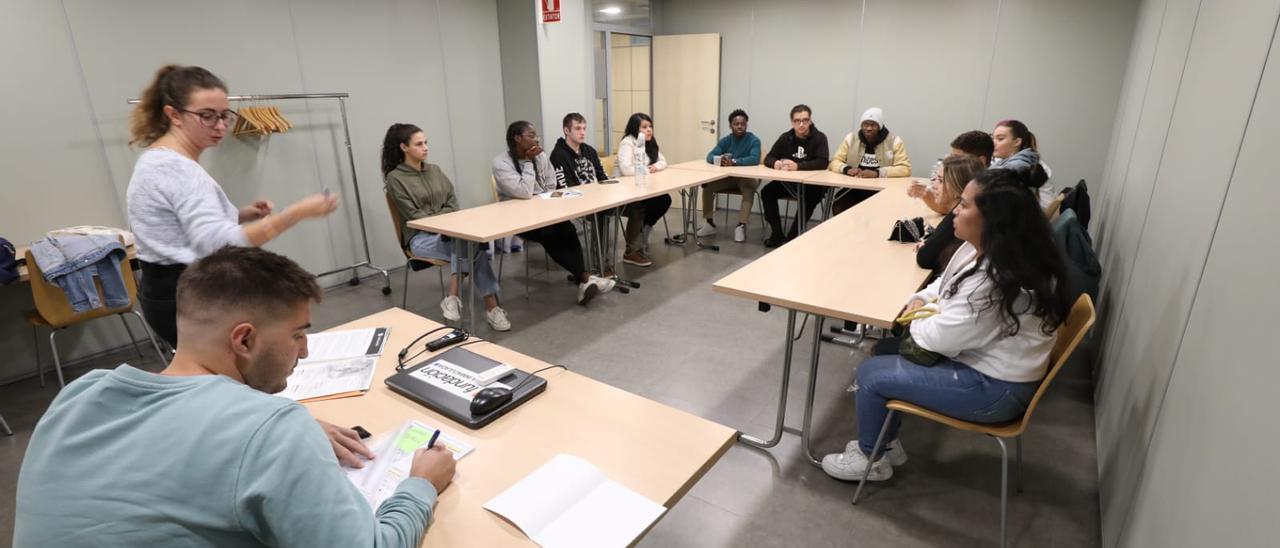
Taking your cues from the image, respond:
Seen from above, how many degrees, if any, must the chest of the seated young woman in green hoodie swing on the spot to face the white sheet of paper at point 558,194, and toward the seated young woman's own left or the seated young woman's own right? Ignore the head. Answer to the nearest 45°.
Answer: approximately 45° to the seated young woman's own left

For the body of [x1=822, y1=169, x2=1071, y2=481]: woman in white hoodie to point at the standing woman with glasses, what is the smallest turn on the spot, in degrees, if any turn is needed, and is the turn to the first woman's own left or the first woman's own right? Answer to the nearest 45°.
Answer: approximately 45° to the first woman's own left

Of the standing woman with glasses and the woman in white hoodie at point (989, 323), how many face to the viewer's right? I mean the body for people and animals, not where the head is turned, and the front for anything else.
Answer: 1

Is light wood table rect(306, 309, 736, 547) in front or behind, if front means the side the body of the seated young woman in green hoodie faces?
in front

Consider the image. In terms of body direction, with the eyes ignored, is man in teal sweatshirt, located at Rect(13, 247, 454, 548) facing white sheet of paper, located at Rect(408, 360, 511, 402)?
yes

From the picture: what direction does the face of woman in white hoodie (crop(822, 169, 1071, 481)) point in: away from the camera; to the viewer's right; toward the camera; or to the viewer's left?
to the viewer's left

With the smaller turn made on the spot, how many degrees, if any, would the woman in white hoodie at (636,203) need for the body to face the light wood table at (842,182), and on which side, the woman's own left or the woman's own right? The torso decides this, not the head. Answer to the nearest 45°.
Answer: approximately 45° to the woman's own left

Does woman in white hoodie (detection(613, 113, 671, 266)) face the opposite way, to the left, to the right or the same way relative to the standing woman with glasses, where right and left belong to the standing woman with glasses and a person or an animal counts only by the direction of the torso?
to the right

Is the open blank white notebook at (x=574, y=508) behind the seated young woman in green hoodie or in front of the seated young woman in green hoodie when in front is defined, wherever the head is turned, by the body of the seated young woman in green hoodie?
in front

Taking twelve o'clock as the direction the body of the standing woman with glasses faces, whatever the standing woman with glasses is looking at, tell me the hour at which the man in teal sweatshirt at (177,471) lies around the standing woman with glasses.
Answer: The man in teal sweatshirt is roughly at 3 o'clock from the standing woman with glasses.

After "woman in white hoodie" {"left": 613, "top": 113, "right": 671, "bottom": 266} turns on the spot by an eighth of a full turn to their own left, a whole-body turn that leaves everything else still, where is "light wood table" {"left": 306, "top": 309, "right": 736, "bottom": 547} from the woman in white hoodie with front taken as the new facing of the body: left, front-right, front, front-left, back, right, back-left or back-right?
right

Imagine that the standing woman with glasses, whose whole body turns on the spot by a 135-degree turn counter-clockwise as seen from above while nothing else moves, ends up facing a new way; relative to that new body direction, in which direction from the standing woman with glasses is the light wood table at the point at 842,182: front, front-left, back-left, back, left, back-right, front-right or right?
back-right

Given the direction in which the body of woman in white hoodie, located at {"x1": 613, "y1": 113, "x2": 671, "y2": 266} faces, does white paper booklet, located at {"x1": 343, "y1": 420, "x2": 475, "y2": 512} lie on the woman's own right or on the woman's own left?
on the woman's own right

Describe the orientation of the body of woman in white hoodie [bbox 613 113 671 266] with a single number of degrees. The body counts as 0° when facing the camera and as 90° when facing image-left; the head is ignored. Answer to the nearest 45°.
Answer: approximately 315°

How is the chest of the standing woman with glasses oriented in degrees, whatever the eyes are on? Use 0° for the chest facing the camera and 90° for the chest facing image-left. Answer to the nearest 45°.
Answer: approximately 270°

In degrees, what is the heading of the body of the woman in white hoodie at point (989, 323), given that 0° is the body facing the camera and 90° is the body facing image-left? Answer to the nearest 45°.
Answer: approximately 90°

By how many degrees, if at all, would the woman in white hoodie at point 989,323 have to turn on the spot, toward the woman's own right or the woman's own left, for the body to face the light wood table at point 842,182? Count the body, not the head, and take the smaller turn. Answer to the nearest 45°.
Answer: approximately 90° to the woman's own right
